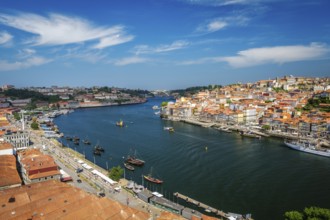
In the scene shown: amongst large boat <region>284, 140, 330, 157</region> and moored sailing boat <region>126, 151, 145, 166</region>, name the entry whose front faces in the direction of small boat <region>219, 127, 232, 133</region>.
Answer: large boat <region>284, 140, 330, 157</region>

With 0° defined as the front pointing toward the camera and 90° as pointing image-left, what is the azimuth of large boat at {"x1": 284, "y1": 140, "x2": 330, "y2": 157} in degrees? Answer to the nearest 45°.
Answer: approximately 135°

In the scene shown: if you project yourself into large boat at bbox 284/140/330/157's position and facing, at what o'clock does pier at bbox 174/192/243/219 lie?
The pier is roughly at 8 o'clock from the large boat.

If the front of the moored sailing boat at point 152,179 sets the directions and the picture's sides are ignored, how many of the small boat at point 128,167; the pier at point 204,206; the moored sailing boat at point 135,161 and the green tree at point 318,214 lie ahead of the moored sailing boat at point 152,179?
2

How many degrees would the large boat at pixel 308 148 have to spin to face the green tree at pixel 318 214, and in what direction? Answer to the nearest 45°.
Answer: approximately 135° to its left

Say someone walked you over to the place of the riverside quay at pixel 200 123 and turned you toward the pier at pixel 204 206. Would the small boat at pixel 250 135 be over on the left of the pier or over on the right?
left
